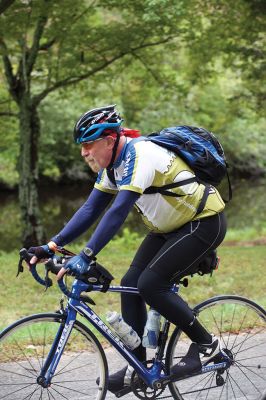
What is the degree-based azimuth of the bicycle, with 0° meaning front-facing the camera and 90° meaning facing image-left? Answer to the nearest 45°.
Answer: approximately 90°

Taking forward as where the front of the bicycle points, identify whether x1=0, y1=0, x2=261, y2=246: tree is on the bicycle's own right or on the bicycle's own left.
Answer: on the bicycle's own right
